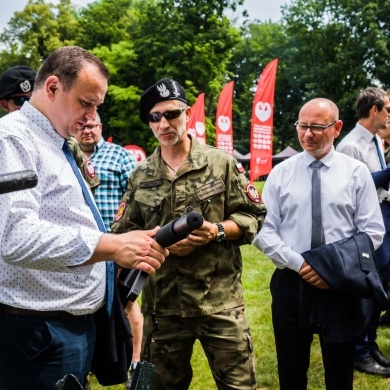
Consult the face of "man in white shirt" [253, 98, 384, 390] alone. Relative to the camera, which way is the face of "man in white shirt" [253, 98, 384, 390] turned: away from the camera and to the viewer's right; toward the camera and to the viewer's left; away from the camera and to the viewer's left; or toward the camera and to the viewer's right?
toward the camera and to the viewer's left

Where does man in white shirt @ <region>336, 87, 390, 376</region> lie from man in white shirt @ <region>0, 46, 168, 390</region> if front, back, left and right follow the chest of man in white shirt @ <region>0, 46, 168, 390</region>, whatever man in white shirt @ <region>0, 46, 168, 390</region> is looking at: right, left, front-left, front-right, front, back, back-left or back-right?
front-left

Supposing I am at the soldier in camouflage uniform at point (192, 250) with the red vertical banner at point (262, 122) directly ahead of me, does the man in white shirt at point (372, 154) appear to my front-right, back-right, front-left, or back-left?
front-right

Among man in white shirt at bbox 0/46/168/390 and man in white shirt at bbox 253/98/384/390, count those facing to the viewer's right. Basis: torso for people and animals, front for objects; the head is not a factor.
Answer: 1

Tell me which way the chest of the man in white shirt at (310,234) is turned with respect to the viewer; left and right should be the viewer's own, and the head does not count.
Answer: facing the viewer

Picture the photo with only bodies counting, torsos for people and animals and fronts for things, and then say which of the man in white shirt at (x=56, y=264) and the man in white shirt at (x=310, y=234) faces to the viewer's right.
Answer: the man in white shirt at (x=56, y=264)

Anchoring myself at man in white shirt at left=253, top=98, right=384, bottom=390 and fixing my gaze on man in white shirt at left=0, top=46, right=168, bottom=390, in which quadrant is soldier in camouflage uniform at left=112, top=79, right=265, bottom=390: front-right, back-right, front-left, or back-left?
front-right

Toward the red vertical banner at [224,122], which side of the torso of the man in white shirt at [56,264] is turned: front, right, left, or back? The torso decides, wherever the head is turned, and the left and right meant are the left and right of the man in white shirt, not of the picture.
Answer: left

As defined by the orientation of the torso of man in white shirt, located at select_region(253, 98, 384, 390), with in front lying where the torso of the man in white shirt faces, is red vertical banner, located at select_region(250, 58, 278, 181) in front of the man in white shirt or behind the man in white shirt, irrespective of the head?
behind

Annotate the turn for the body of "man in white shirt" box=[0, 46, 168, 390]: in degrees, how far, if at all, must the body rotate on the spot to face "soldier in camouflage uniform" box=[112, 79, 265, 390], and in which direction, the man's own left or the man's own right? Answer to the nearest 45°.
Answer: approximately 45° to the man's own left

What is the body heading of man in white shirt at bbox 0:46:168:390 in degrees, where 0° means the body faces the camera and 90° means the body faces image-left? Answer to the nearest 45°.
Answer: approximately 270°

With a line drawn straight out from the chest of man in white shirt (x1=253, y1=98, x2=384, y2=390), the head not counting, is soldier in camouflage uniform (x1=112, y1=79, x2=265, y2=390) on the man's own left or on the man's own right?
on the man's own right
